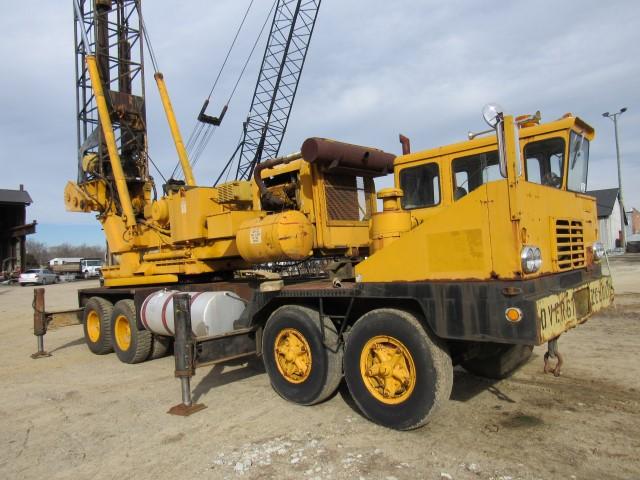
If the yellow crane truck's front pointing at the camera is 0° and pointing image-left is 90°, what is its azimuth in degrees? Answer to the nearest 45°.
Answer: approximately 315°

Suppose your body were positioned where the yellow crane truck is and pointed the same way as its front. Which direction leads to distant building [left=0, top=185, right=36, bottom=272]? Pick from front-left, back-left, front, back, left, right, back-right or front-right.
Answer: back

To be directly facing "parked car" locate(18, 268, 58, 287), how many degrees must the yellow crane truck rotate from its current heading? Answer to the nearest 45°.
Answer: approximately 180°
